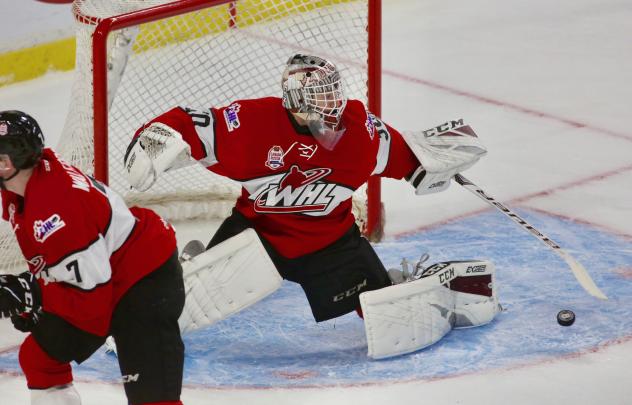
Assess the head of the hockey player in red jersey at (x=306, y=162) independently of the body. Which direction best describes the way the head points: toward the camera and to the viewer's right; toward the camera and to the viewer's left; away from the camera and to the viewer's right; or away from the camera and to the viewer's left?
toward the camera and to the viewer's right

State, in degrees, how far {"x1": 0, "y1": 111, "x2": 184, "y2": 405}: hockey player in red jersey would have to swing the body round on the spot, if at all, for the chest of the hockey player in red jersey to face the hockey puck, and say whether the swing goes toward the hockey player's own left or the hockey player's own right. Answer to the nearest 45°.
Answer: approximately 180°

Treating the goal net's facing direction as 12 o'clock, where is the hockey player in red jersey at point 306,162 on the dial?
The hockey player in red jersey is roughly at 1 o'clock from the goal net.

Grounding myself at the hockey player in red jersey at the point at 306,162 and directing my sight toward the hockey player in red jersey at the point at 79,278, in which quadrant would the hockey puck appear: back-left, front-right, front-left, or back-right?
back-left

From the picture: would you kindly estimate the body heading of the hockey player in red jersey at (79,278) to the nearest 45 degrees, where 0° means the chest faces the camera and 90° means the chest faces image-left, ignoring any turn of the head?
approximately 90°

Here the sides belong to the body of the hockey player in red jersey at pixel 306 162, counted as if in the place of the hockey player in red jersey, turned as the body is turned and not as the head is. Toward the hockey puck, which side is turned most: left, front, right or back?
left

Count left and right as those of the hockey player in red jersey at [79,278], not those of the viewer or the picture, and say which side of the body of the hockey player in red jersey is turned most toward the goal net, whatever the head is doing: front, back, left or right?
right
